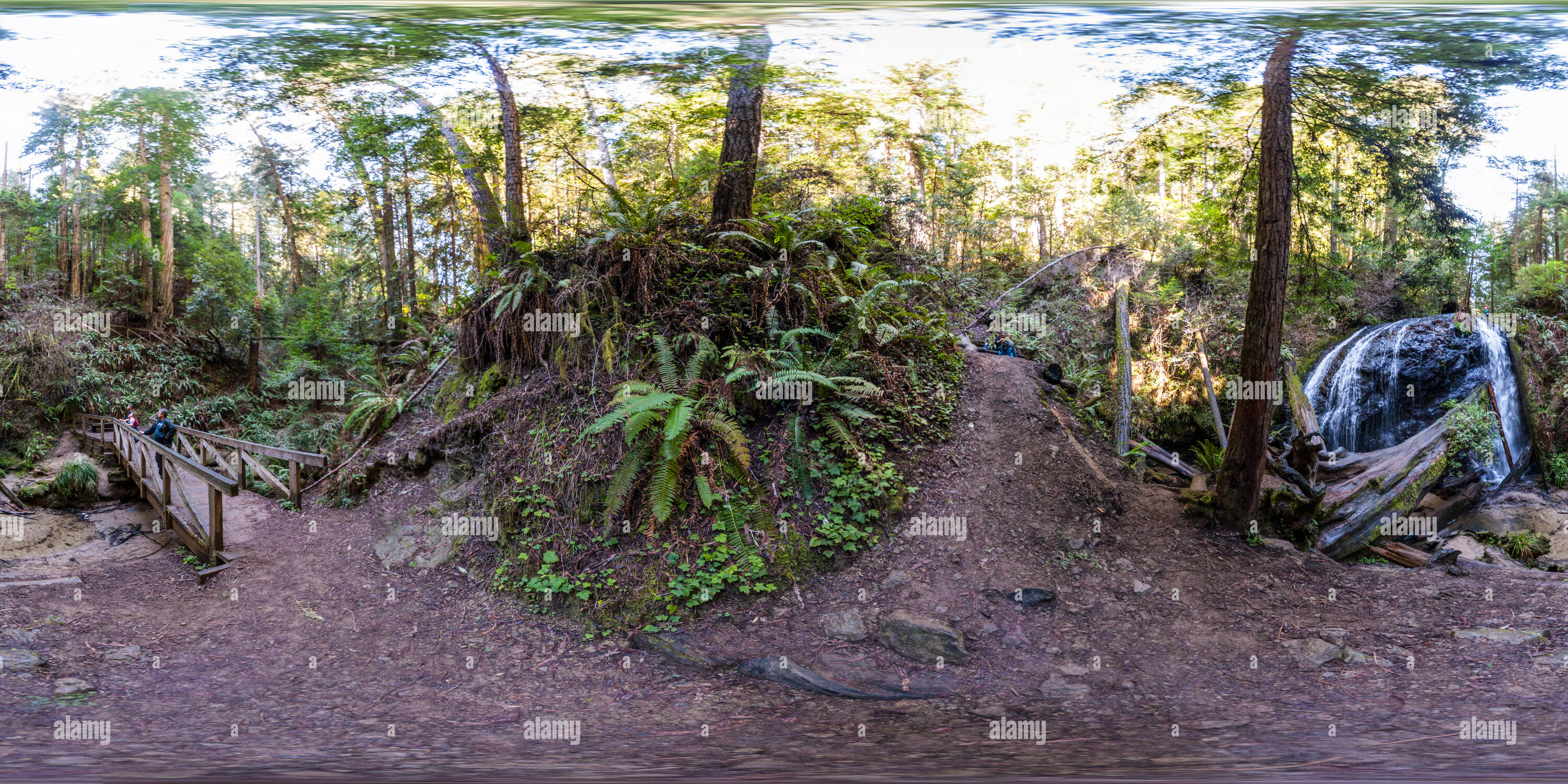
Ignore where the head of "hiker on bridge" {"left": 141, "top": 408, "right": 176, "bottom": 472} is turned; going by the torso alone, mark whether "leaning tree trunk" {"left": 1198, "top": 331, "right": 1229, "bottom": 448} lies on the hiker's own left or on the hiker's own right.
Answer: on the hiker's own left

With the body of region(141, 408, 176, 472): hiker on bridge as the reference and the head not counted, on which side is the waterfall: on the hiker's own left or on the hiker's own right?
on the hiker's own left

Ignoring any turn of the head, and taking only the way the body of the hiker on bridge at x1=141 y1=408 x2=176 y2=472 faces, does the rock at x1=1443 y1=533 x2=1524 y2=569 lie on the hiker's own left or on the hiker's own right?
on the hiker's own left

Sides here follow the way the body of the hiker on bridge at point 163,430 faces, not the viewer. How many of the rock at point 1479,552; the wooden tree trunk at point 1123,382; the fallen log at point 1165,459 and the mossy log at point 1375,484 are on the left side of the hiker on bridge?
4

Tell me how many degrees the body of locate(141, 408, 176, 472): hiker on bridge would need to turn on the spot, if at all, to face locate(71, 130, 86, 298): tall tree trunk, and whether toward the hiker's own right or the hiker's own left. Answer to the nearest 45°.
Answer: approximately 90° to the hiker's own right
